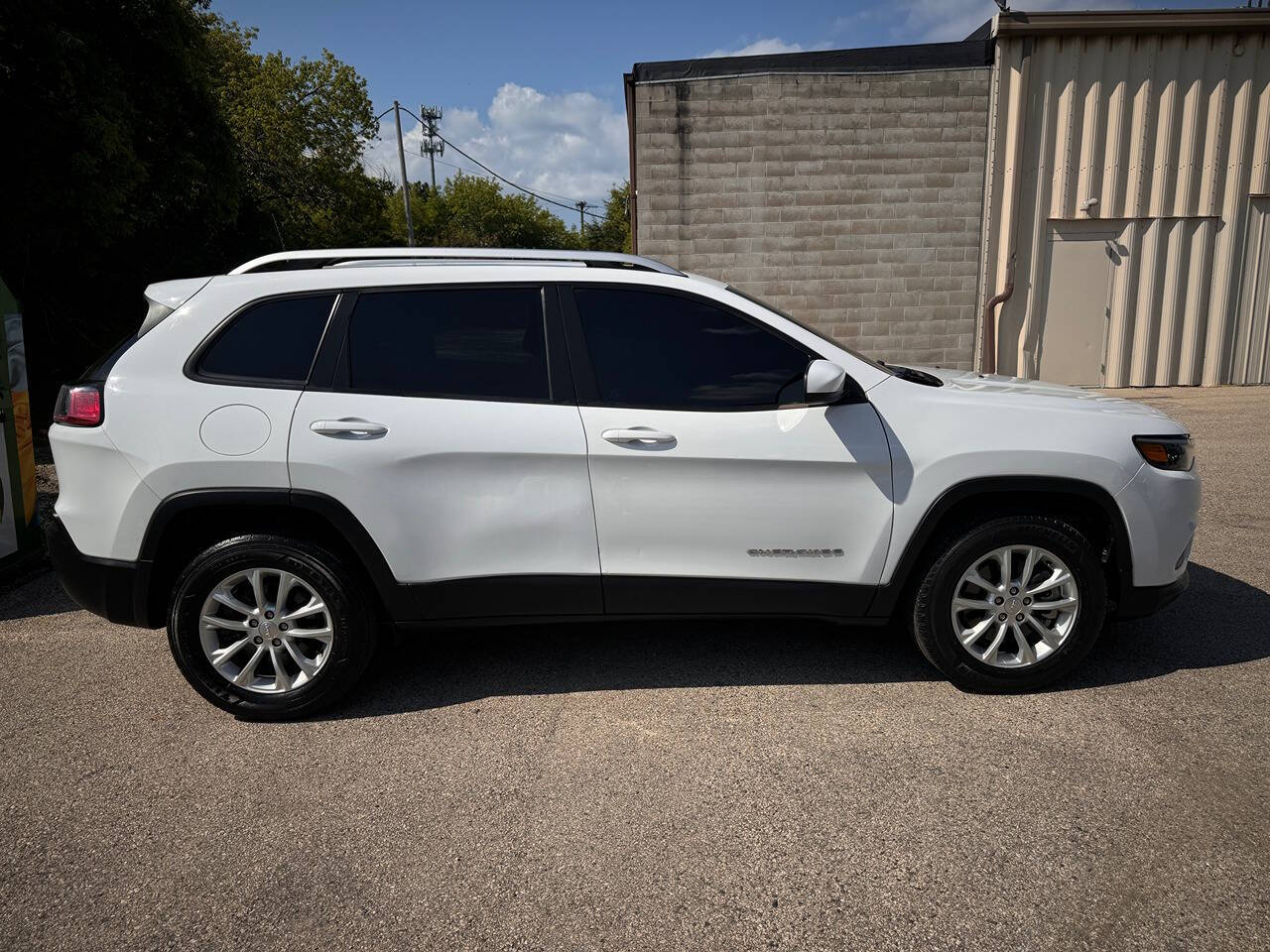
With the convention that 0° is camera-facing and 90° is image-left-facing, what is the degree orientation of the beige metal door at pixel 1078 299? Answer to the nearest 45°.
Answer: approximately 0°

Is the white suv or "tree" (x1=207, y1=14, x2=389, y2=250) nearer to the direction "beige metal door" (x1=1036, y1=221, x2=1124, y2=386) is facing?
the white suv

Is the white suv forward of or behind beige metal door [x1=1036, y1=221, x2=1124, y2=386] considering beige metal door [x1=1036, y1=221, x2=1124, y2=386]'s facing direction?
forward

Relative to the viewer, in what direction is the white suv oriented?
to the viewer's right

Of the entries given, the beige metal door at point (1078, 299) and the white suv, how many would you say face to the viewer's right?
1

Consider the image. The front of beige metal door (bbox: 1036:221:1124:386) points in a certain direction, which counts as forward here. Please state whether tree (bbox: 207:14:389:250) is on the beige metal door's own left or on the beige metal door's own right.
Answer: on the beige metal door's own right

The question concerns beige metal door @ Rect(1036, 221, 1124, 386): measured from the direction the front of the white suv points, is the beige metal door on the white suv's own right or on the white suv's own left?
on the white suv's own left

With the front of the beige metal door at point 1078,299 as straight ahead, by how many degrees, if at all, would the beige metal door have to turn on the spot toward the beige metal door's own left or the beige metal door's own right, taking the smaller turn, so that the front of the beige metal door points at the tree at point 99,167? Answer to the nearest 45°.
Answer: approximately 45° to the beige metal door's own right
